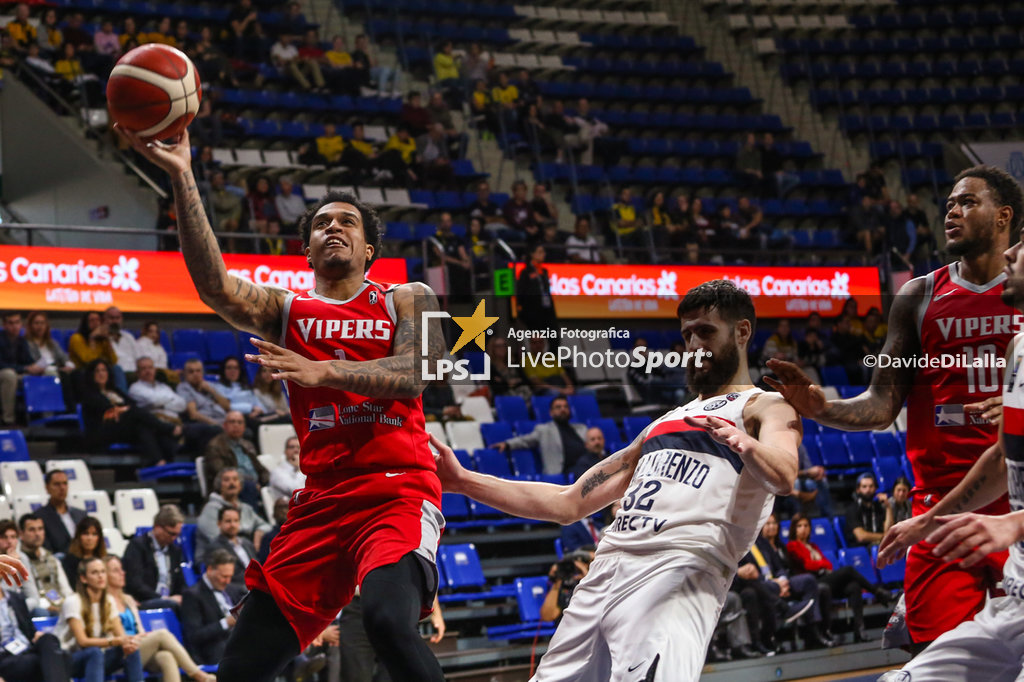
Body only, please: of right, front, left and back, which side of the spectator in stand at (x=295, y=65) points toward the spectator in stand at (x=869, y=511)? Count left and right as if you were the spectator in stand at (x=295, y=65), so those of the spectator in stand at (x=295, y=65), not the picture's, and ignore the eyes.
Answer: front

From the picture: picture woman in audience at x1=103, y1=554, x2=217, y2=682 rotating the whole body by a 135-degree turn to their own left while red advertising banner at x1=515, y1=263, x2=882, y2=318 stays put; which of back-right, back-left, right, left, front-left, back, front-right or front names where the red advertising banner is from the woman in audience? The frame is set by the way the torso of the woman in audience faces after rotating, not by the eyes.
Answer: front-right

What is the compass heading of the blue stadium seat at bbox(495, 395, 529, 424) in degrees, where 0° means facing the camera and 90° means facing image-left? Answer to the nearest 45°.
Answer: approximately 315°

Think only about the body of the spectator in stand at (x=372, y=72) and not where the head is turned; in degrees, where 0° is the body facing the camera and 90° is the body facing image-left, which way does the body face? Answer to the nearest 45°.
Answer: approximately 315°

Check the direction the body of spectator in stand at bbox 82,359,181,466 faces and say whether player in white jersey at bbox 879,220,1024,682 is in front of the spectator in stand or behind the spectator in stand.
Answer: in front

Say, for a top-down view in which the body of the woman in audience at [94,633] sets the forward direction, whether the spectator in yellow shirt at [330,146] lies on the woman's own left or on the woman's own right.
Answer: on the woman's own left

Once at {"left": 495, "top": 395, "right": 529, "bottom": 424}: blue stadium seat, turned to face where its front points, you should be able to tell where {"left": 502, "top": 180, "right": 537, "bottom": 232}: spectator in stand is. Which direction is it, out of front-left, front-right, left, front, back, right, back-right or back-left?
back-left

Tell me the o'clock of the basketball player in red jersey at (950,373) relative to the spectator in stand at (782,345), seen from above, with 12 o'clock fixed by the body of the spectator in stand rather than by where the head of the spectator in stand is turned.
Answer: The basketball player in red jersey is roughly at 12 o'clock from the spectator in stand.

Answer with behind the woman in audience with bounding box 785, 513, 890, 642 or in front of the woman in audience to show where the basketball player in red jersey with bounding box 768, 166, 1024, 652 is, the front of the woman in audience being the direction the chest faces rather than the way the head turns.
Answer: in front
